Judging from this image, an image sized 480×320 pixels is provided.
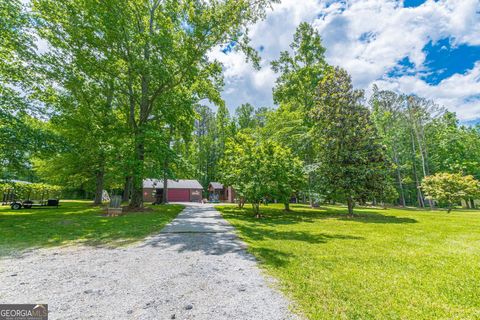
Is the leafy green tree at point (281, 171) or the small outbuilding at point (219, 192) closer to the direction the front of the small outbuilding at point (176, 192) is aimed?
the leafy green tree

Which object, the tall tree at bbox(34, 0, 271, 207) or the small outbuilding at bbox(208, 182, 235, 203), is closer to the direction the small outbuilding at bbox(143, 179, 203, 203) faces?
the tall tree

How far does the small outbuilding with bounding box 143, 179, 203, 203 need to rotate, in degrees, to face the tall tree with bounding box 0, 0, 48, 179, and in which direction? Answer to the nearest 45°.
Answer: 0° — it already faces it

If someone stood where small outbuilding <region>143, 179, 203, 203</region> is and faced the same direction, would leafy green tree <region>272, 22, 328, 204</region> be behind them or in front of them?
in front

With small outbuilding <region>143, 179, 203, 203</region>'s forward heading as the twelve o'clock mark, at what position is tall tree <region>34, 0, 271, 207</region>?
The tall tree is roughly at 12 o'clock from the small outbuilding.

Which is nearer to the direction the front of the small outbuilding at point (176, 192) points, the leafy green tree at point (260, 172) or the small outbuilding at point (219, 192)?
the leafy green tree

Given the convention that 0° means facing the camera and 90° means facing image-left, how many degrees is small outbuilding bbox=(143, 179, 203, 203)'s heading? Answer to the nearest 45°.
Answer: approximately 0°

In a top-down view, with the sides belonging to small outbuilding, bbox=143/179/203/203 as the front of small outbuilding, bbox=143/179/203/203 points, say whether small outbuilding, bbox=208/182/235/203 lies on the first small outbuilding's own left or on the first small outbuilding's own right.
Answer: on the first small outbuilding's own left

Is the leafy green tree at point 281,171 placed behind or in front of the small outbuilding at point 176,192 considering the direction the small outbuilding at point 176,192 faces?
in front
